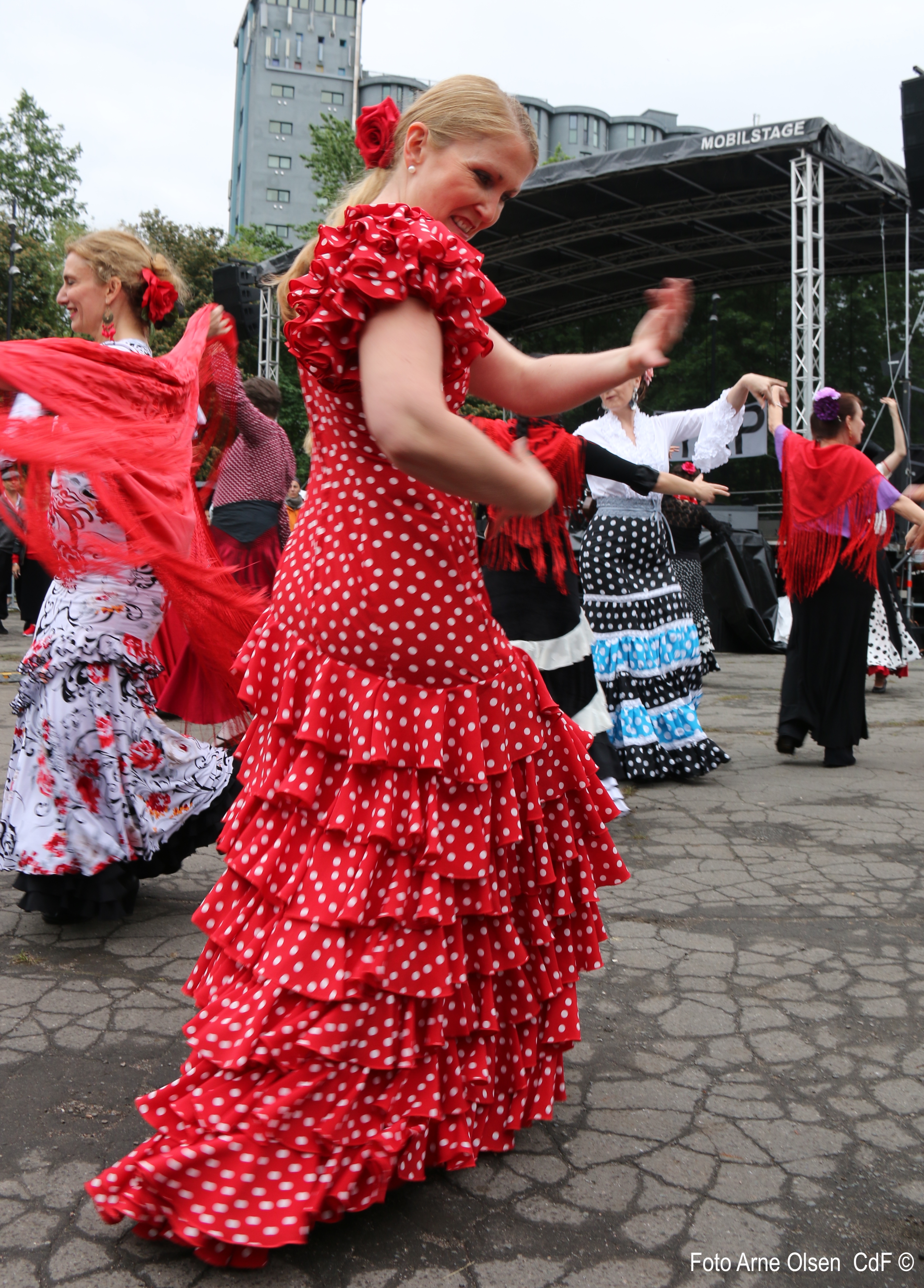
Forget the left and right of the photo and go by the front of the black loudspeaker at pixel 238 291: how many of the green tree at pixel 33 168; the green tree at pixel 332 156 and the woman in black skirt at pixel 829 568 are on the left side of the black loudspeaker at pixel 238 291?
1

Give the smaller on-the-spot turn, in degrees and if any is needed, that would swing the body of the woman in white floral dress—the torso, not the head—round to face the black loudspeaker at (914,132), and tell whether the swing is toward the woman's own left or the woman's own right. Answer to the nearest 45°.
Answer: approximately 135° to the woman's own right

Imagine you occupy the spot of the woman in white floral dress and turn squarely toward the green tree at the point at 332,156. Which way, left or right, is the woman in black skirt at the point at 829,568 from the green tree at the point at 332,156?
right

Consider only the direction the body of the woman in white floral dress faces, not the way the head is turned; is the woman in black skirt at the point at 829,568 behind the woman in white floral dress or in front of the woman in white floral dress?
behind

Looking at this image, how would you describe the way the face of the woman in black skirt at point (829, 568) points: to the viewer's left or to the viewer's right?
to the viewer's right

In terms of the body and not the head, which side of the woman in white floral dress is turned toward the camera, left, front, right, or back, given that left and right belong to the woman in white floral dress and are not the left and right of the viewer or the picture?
left

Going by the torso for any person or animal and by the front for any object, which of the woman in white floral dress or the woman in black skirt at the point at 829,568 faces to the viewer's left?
the woman in white floral dress

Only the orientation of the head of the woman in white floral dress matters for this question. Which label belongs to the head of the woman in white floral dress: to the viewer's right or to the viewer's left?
to the viewer's left

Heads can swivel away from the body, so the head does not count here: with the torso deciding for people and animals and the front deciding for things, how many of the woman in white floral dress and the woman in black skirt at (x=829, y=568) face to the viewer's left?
1

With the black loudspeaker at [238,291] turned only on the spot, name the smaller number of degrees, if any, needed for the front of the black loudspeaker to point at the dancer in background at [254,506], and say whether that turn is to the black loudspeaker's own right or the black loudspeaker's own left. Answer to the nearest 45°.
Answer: approximately 45° to the black loudspeaker's own left
